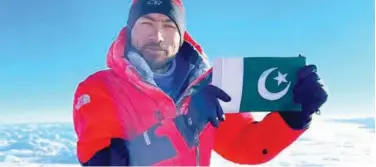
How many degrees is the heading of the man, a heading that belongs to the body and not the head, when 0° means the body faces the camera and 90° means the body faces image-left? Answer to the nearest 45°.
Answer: approximately 315°
